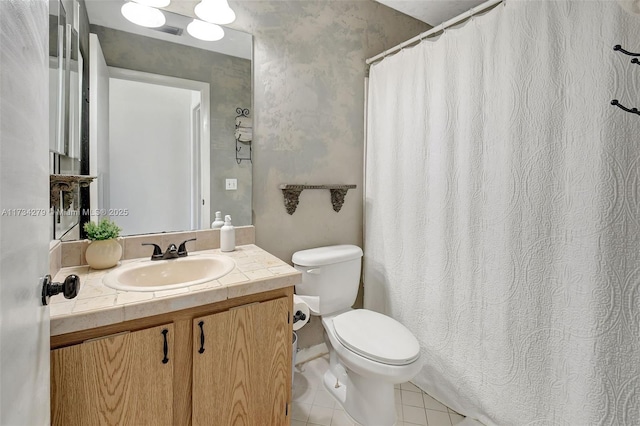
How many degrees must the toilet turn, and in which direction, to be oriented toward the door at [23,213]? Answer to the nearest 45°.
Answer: approximately 90° to its right

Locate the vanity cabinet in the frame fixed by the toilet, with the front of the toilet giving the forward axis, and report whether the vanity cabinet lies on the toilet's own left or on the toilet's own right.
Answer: on the toilet's own right

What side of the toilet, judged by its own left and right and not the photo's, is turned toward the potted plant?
right

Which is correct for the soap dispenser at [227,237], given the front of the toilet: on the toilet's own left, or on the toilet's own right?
on the toilet's own right

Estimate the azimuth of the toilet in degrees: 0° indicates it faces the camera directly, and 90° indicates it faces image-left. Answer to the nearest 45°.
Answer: approximately 315°
